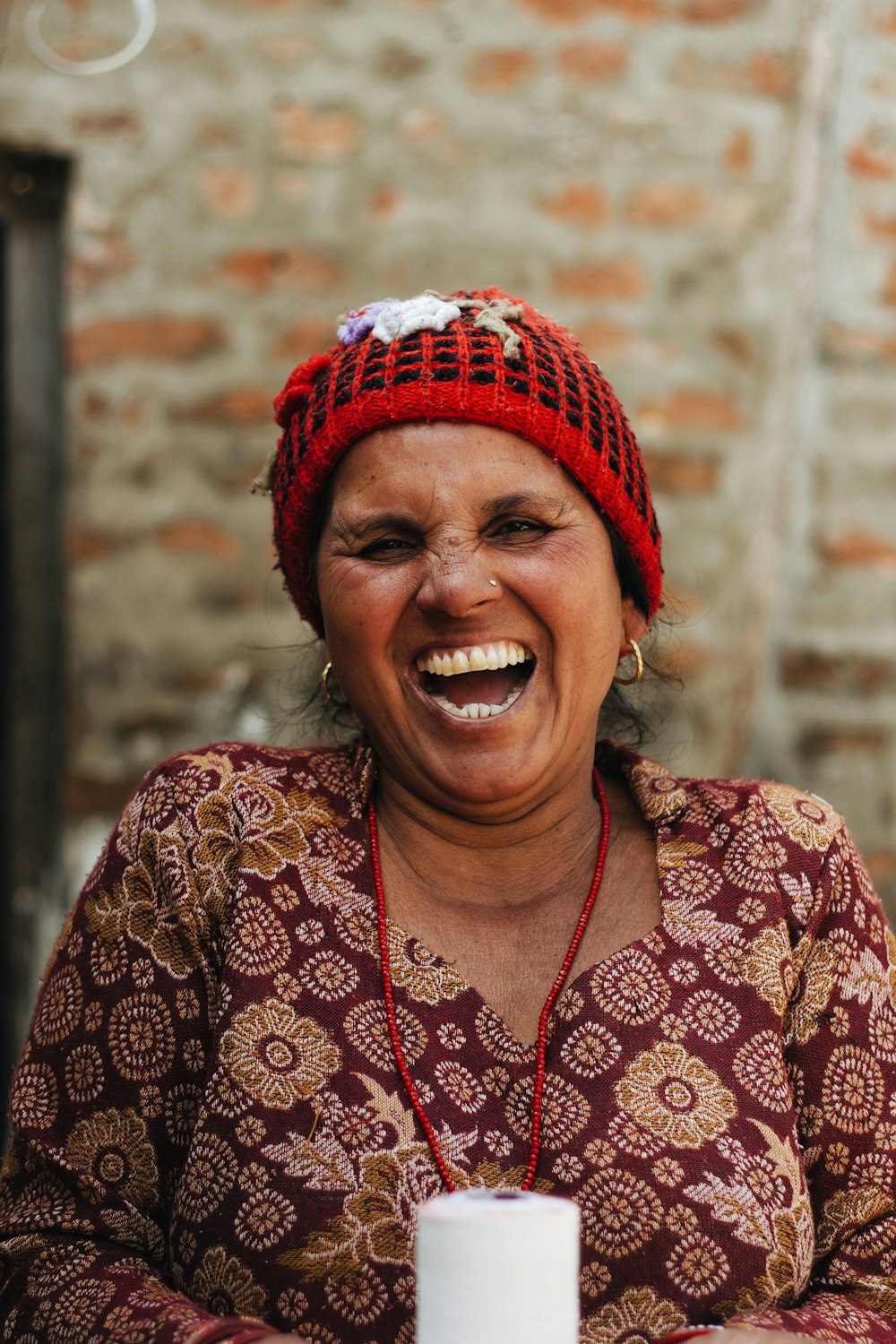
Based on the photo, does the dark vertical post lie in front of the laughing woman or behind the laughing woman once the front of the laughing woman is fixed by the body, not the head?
behind

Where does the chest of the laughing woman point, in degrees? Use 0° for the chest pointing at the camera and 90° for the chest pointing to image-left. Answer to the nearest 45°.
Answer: approximately 0°
